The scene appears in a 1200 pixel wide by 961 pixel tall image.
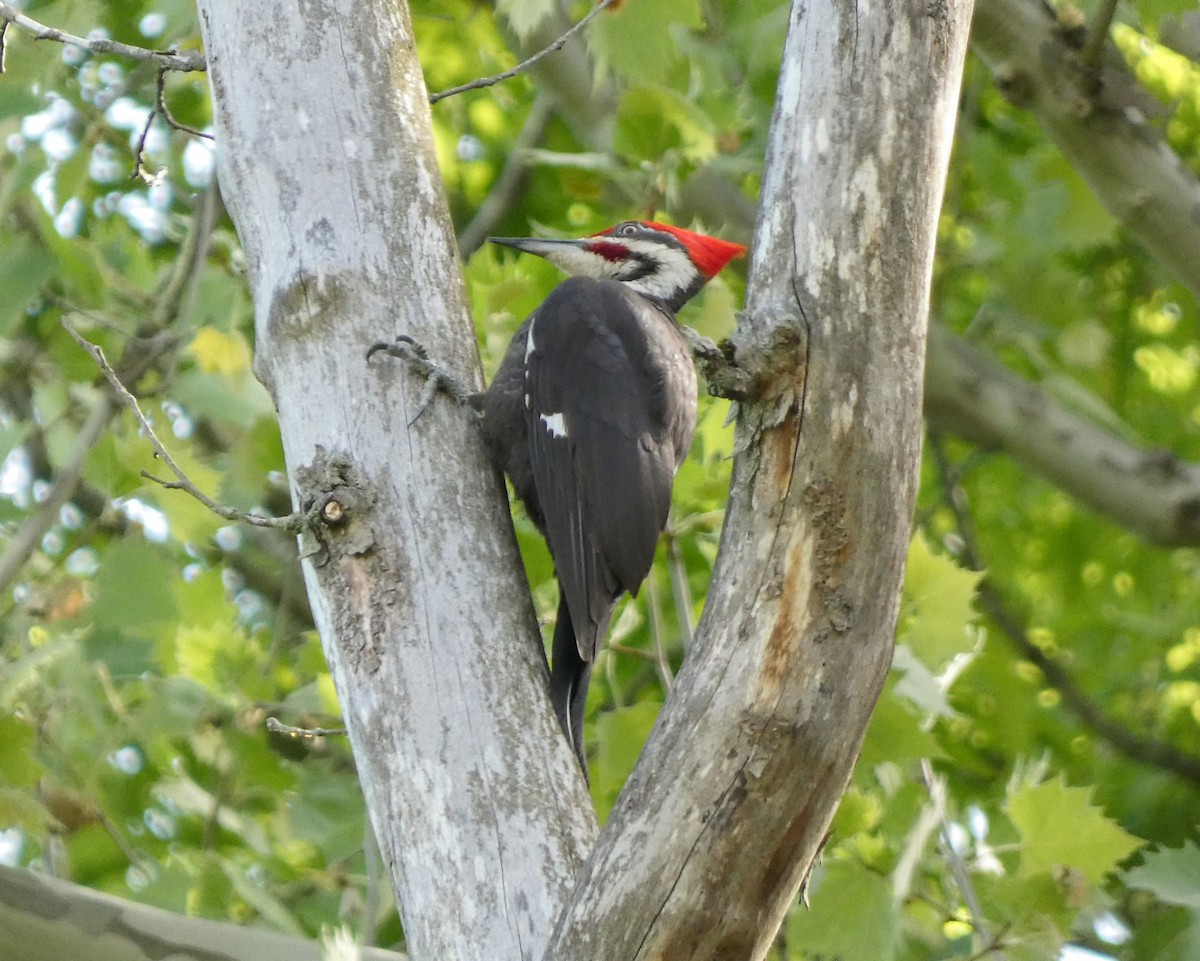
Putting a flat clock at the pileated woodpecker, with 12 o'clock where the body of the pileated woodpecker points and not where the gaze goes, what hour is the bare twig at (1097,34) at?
The bare twig is roughly at 1 o'clock from the pileated woodpecker.

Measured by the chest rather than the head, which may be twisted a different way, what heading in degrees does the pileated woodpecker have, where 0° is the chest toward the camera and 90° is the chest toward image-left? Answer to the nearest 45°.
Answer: approximately 135°

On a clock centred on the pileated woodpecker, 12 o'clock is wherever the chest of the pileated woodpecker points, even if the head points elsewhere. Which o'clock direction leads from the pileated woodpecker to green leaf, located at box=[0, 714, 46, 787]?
The green leaf is roughly at 10 o'clock from the pileated woodpecker.
